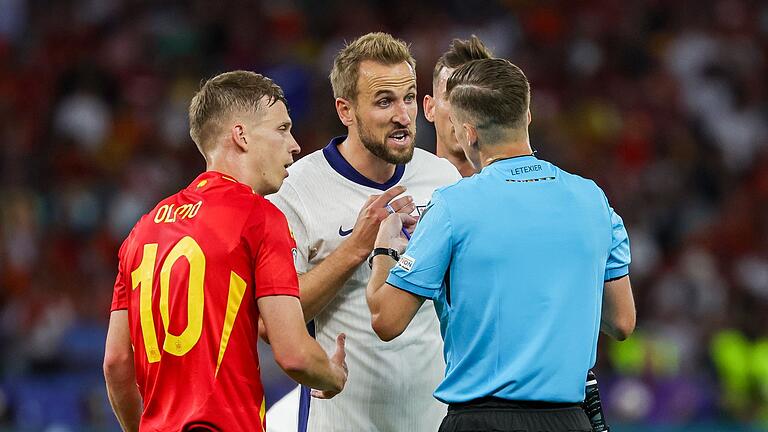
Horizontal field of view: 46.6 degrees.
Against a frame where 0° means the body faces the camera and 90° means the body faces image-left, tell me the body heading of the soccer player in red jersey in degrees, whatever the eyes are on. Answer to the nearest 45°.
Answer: approximately 225°

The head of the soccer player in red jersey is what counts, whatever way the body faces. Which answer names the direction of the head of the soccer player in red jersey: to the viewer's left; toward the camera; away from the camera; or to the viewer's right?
to the viewer's right

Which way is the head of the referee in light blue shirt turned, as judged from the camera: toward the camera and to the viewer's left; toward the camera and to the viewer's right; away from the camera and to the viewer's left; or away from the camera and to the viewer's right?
away from the camera and to the viewer's left

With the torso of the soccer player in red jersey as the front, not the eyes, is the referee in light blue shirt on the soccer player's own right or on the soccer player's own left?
on the soccer player's own right
